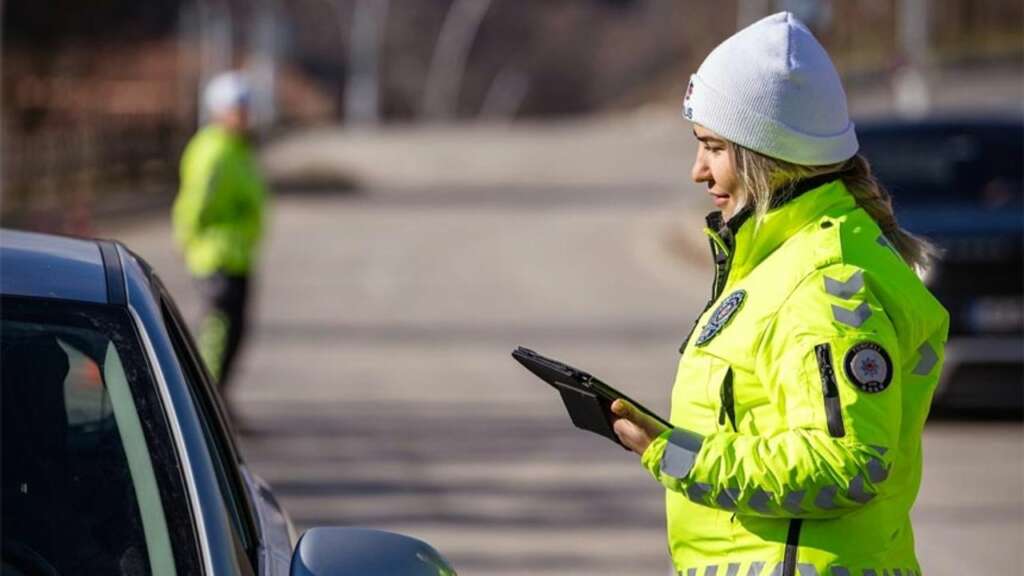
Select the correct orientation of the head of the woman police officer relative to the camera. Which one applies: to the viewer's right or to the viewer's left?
to the viewer's left

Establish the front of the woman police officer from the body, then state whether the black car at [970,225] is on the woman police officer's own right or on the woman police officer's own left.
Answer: on the woman police officer's own right

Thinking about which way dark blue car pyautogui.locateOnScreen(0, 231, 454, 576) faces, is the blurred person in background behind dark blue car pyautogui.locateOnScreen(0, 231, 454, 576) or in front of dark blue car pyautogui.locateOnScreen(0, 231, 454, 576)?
behind

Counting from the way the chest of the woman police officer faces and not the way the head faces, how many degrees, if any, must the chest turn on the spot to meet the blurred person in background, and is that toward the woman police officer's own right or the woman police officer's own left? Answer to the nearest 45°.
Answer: approximately 45° to the woman police officer's own right

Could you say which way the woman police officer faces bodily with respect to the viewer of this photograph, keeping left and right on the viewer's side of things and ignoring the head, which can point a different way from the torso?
facing to the left of the viewer
